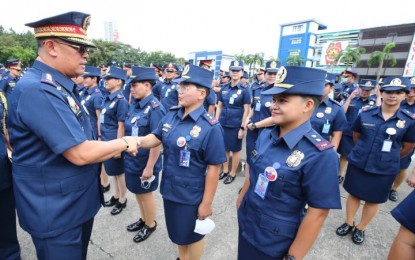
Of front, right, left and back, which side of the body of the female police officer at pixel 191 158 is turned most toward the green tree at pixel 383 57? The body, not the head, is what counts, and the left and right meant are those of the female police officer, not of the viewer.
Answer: back

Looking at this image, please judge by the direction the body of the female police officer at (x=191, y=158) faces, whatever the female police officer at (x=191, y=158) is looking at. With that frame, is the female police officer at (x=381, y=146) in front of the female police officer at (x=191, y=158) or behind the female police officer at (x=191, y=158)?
behind

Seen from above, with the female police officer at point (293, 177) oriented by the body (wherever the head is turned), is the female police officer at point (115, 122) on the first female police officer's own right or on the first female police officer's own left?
on the first female police officer's own right

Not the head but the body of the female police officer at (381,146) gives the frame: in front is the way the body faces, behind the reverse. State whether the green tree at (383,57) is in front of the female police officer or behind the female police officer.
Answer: behind

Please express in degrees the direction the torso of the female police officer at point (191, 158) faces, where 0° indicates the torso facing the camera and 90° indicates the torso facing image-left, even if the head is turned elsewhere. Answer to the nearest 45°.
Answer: approximately 45°

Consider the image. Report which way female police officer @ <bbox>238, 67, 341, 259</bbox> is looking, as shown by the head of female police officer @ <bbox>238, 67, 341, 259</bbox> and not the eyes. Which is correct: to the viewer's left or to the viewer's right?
to the viewer's left

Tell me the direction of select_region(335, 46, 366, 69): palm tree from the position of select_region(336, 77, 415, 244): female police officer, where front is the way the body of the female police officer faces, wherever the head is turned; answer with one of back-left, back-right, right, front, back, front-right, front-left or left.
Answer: back

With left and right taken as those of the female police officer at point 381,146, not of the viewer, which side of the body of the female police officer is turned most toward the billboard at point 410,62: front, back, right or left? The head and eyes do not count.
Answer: back

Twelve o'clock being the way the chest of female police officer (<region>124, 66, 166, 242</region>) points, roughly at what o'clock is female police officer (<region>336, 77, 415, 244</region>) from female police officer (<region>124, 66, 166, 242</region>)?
female police officer (<region>336, 77, 415, 244</region>) is roughly at 8 o'clock from female police officer (<region>124, 66, 166, 242</region>).

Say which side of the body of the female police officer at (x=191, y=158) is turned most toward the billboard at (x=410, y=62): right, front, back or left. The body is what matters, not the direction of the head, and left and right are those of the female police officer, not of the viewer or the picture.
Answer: back

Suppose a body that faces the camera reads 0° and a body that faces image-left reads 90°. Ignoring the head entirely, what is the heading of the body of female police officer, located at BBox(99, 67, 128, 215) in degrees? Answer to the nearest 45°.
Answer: approximately 45°

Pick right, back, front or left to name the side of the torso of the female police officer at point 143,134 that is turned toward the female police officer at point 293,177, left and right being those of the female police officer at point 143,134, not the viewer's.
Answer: left
